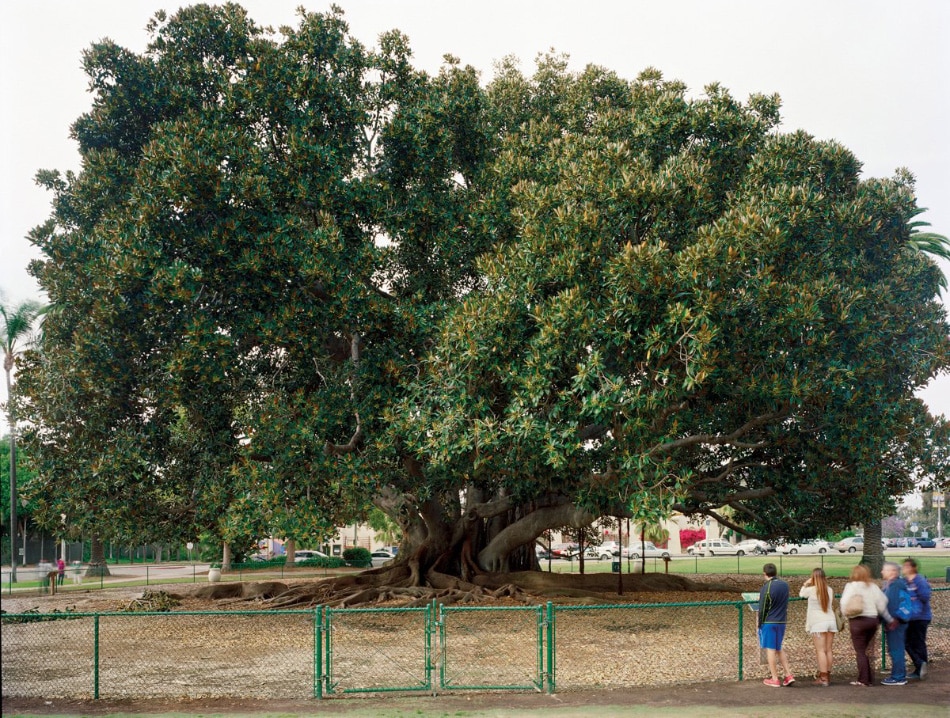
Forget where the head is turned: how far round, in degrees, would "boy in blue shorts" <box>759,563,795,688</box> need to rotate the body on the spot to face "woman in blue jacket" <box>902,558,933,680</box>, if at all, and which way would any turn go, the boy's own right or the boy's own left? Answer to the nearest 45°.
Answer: approximately 90° to the boy's own right

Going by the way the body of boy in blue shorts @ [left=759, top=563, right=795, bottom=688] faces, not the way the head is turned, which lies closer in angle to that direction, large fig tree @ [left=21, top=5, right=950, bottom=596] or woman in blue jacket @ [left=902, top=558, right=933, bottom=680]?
the large fig tree

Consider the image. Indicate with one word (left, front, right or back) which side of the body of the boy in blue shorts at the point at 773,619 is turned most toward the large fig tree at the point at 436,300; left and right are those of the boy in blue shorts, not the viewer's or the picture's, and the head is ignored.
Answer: front

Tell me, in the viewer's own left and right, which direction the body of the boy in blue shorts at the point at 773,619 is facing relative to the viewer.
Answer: facing away from the viewer and to the left of the viewer
